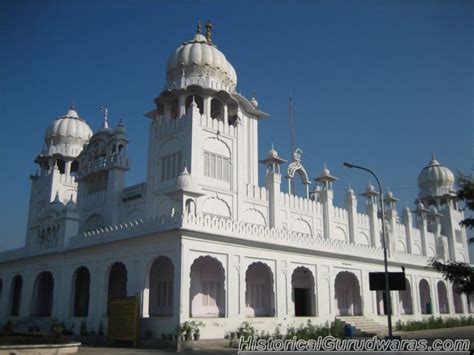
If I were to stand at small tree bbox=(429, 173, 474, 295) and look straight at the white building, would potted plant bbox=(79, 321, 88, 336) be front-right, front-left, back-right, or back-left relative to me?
front-left
